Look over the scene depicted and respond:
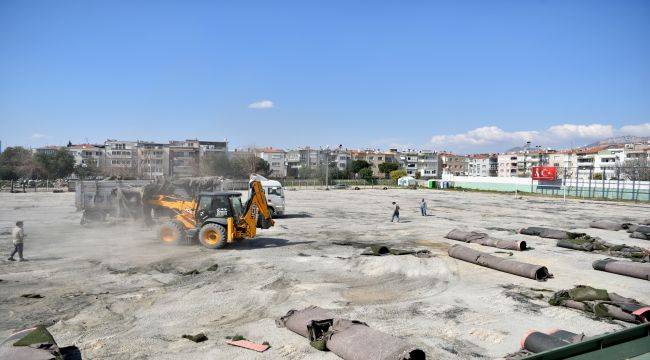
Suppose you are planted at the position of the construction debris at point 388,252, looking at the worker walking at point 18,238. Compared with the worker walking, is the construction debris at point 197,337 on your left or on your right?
left

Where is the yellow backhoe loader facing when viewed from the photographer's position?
facing away from the viewer and to the left of the viewer

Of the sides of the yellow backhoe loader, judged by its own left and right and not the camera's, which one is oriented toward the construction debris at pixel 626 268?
back

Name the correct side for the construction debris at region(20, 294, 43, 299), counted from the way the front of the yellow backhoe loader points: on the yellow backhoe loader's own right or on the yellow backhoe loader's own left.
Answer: on the yellow backhoe loader's own left

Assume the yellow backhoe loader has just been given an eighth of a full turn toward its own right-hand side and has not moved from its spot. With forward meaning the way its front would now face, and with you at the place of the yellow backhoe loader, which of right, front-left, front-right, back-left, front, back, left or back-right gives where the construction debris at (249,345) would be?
back

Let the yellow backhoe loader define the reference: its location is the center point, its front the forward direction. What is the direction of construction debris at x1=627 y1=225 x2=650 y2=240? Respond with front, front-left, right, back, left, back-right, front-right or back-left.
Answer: back-right

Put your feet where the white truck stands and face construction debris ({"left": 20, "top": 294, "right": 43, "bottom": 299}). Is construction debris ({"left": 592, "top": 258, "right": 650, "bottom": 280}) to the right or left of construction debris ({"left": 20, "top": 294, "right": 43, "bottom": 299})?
left

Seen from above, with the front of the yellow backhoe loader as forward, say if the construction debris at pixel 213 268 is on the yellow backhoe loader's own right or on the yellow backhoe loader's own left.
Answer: on the yellow backhoe loader's own left

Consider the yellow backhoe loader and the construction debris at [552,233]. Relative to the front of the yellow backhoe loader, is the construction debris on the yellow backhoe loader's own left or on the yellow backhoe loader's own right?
on the yellow backhoe loader's own right

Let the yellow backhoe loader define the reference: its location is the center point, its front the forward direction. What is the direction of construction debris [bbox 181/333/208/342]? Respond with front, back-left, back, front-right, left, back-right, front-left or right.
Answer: back-left

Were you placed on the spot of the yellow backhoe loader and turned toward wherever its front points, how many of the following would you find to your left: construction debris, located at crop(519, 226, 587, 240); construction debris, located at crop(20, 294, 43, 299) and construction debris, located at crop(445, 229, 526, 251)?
1

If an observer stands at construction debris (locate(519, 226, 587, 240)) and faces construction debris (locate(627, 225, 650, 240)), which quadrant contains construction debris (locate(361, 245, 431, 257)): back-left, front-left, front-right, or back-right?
back-right
